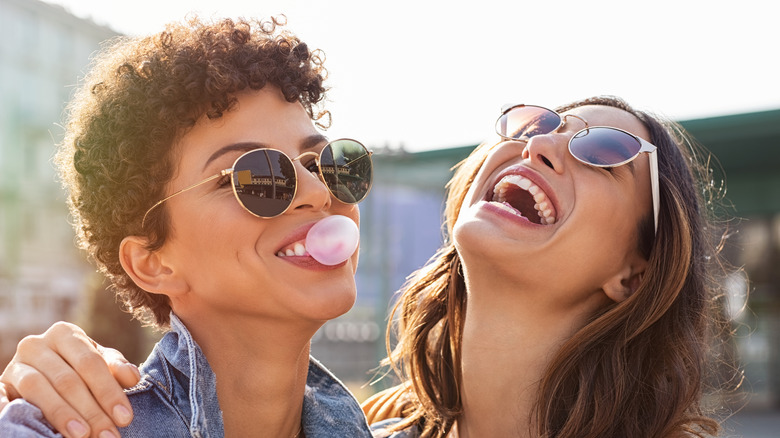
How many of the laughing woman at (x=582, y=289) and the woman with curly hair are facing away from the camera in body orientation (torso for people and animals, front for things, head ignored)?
0

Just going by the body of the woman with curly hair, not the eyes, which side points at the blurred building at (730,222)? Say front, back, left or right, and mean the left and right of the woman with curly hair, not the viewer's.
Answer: left

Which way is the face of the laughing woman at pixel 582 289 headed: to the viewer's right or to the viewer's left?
to the viewer's left

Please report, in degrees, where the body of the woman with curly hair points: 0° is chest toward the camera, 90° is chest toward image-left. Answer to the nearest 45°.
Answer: approximately 315°

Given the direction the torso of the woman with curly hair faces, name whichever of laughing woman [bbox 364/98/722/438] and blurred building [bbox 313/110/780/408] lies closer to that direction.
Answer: the laughing woman

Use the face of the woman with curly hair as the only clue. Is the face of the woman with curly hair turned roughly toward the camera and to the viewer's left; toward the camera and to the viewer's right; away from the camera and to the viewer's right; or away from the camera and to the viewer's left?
toward the camera and to the viewer's right

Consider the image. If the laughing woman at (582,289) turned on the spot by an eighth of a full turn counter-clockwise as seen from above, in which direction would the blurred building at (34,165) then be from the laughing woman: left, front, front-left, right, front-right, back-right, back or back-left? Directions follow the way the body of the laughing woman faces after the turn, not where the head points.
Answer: back-right

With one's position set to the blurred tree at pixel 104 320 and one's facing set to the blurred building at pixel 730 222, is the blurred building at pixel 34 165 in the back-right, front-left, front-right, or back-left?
back-left

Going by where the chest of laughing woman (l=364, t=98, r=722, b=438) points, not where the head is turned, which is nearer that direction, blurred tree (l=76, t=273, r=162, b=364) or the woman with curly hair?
the woman with curly hair
